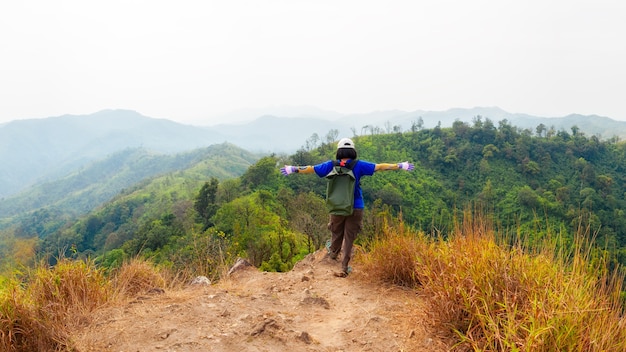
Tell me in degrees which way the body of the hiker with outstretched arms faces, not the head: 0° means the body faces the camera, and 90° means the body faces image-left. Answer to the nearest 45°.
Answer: approximately 180°

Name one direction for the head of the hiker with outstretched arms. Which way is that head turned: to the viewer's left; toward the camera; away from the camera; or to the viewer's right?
away from the camera
